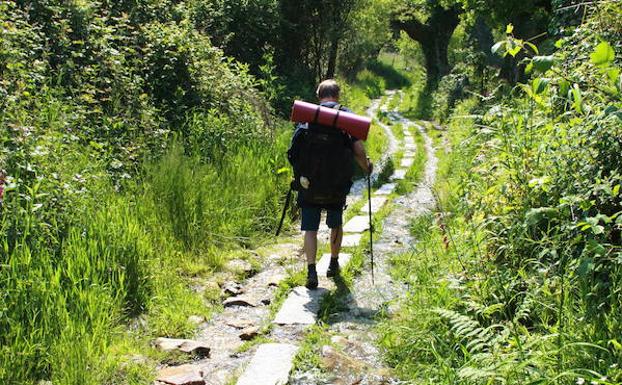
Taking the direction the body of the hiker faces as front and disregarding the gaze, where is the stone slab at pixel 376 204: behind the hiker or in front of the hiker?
in front

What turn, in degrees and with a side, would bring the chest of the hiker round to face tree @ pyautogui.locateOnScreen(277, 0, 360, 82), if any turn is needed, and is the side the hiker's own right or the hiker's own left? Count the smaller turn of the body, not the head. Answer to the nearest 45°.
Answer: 0° — they already face it

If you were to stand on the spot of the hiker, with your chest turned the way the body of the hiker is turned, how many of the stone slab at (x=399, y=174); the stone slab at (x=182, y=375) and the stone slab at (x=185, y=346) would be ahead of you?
1

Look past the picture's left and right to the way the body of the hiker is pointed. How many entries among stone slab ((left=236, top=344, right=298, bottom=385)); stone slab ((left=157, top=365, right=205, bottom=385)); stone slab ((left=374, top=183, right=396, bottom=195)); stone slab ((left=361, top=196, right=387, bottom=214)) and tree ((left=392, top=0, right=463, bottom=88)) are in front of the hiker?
3

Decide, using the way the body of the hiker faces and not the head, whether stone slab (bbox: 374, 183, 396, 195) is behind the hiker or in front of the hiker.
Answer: in front

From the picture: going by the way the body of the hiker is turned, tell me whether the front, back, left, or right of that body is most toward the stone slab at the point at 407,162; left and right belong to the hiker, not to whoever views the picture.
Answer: front

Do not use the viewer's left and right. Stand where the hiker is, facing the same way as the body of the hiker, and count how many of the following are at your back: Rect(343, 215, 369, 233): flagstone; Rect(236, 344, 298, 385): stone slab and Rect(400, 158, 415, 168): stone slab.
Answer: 1

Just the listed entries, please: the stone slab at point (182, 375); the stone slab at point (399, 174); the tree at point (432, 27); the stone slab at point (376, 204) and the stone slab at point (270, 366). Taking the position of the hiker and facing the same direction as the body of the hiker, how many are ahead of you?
3

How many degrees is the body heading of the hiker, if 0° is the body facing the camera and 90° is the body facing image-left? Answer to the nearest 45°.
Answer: approximately 180°

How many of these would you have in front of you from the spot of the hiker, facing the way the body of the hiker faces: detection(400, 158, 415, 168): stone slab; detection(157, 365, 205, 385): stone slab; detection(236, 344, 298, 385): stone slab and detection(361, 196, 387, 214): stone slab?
2

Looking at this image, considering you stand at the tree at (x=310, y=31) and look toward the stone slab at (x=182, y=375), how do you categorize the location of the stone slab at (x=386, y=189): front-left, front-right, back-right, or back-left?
front-left

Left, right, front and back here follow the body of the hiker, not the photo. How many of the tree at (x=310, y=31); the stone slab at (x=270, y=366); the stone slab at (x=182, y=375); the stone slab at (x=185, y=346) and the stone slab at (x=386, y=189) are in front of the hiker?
2

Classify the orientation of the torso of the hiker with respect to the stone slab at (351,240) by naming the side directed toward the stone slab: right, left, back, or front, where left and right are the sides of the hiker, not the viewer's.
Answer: front

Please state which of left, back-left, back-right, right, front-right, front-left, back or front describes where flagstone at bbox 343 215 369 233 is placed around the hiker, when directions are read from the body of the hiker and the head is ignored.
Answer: front

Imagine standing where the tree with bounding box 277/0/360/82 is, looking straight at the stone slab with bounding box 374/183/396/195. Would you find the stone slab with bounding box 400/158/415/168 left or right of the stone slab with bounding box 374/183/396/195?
left

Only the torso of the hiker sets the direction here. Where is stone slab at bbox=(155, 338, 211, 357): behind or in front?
behind

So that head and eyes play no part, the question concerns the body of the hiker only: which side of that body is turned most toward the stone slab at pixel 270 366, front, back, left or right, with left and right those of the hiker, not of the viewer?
back
